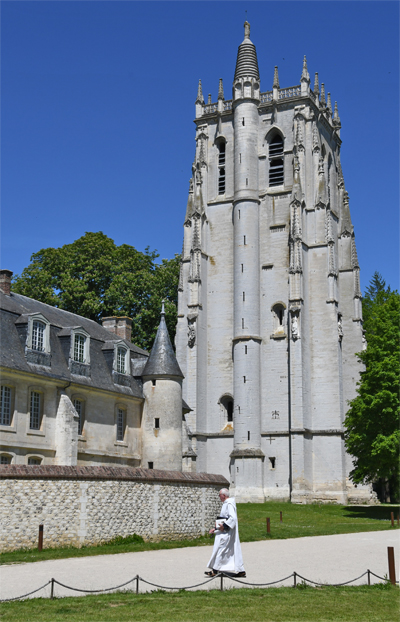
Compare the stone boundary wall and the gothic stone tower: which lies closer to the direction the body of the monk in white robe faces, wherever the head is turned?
the stone boundary wall

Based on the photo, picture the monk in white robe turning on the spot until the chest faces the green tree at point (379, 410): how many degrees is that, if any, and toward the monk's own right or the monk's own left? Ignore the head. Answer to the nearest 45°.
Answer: approximately 90° to the monk's own right

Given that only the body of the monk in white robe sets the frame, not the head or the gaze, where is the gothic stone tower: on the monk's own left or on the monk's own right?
on the monk's own right

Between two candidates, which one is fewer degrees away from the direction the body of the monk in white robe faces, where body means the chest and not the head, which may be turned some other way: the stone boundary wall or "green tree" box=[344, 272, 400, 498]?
the stone boundary wall

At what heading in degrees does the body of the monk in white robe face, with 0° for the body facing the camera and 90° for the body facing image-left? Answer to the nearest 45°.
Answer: approximately 90°

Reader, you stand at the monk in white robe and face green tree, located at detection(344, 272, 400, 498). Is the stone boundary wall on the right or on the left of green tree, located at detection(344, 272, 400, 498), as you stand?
left
